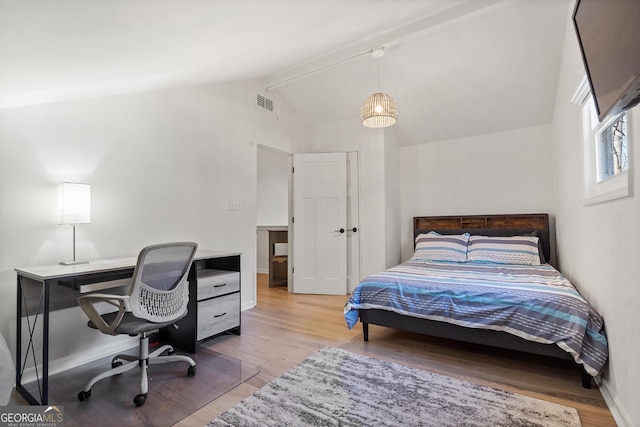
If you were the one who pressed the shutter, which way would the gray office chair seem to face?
facing away from the viewer and to the left of the viewer

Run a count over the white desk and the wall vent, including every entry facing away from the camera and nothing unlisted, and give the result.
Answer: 0

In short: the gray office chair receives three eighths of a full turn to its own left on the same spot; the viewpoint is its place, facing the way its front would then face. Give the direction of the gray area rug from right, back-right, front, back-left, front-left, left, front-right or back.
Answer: front-left

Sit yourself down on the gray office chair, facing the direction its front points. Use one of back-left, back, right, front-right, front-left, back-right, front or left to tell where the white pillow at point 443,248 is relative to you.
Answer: back-right

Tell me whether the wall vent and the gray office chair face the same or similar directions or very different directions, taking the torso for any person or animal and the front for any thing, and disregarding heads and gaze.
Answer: very different directions

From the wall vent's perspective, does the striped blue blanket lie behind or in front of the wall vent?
in front

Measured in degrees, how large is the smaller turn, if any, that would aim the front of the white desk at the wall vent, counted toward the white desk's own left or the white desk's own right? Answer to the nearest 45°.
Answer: approximately 90° to the white desk's own left

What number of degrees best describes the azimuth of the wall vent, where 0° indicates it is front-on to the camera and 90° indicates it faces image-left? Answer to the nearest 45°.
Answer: approximately 315°

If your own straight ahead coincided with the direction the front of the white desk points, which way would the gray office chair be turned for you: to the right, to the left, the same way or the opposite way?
the opposite way

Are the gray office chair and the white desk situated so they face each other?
yes
